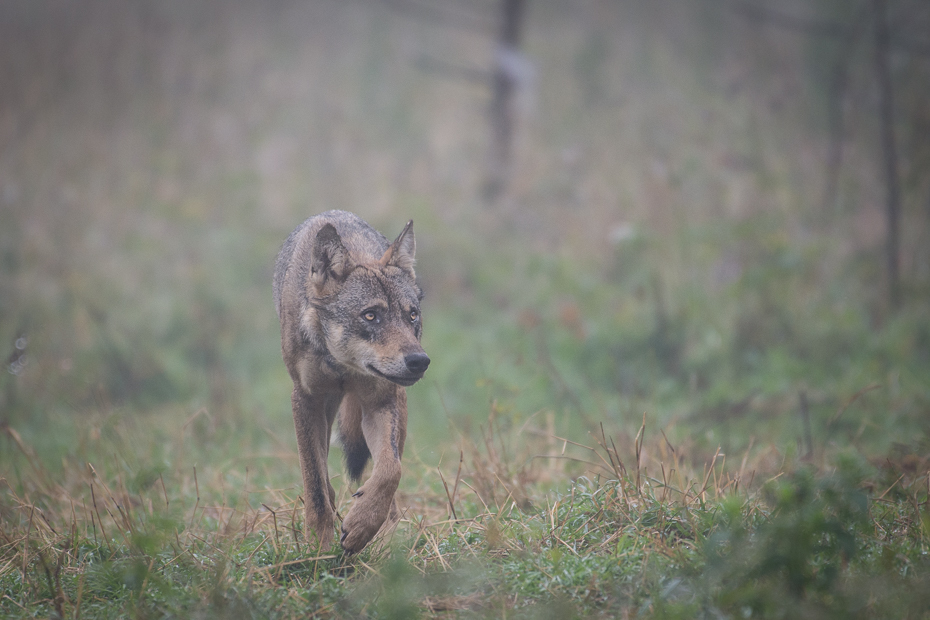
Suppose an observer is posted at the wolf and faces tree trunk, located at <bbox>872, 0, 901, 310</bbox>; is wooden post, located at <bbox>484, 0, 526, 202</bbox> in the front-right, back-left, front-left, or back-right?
front-left

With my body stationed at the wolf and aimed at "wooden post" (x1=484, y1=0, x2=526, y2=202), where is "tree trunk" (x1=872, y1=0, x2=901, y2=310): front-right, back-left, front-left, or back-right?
front-right

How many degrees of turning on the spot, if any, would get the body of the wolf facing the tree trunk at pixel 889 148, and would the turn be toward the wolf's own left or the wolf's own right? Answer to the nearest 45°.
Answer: approximately 135° to the wolf's own left

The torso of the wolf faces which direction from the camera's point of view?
toward the camera

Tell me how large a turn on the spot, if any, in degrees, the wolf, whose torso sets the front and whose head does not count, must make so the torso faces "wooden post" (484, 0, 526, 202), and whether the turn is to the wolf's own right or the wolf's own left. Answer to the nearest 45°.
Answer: approximately 180°
